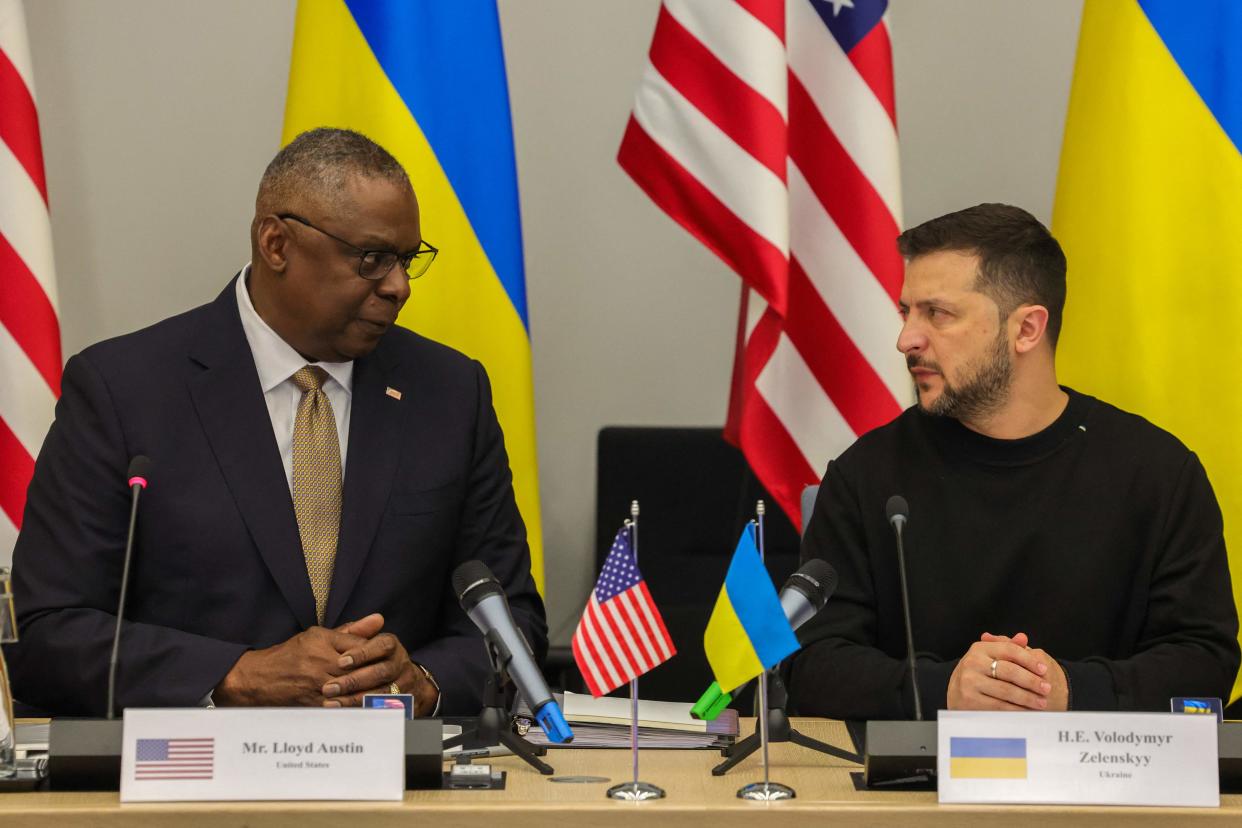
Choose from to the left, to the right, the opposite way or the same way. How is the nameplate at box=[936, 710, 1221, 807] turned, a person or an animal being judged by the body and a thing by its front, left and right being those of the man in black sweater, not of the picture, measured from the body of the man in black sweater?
the same way

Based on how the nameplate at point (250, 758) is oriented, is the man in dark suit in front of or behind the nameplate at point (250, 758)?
behind

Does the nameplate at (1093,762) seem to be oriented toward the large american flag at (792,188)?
no

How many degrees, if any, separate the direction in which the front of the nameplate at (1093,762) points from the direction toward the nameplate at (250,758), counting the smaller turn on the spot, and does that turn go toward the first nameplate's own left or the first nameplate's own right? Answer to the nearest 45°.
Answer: approximately 90° to the first nameplate's own right

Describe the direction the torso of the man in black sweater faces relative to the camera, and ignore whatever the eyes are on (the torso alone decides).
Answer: toward the camera

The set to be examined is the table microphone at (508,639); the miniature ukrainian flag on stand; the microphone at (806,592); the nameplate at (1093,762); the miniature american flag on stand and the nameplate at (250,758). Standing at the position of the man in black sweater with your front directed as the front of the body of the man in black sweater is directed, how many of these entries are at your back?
0

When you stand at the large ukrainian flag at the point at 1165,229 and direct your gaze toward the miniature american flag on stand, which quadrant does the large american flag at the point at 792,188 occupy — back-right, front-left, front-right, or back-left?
front-right

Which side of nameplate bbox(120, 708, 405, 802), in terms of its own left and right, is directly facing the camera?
front

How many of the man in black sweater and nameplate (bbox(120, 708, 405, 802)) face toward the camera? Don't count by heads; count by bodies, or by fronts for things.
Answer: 2

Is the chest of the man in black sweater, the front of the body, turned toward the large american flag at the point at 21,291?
no

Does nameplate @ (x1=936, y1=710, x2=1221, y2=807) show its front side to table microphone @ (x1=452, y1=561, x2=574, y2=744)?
no

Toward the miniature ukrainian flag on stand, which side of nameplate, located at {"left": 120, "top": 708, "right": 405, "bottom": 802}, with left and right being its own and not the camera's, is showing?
left

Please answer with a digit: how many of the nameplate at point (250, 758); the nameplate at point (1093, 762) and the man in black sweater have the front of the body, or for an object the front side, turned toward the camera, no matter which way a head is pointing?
3

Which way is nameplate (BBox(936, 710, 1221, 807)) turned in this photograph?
toward the camera

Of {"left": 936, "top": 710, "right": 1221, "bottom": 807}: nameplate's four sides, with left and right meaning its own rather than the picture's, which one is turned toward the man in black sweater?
back

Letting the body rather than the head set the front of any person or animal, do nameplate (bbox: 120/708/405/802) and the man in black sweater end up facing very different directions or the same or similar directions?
same or similar directions
